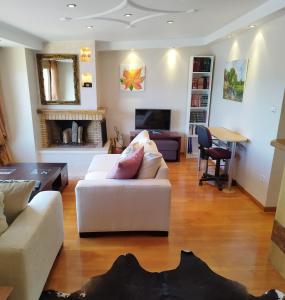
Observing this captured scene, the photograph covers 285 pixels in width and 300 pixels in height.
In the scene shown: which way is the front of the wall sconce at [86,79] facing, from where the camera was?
facing the viewer

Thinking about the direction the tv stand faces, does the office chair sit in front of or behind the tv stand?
in front

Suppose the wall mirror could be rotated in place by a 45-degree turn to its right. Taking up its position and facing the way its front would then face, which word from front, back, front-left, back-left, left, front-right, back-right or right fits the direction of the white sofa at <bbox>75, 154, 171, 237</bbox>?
front-left

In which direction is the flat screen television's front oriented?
toward the camera

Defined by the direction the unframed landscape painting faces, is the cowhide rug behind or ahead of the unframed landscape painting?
ahead

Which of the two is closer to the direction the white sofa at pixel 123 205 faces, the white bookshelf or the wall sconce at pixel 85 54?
the wall sconce

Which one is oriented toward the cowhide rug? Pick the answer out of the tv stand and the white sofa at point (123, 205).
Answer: the tv stand

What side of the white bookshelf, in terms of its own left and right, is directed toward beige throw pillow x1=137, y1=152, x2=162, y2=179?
front

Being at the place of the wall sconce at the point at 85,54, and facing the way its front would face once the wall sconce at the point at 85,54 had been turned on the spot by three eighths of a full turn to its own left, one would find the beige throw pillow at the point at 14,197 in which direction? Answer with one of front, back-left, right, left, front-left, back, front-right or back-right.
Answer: back-right

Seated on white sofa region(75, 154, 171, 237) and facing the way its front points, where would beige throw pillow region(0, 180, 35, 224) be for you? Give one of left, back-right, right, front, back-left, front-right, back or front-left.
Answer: front-left
